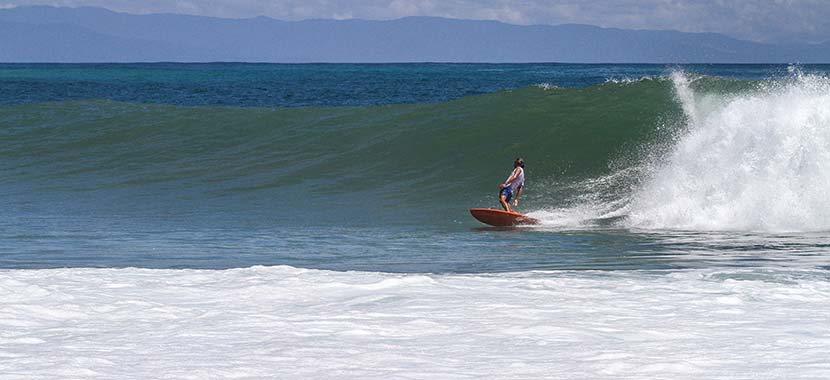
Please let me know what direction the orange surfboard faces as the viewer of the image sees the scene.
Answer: facing to the left of the viewer
